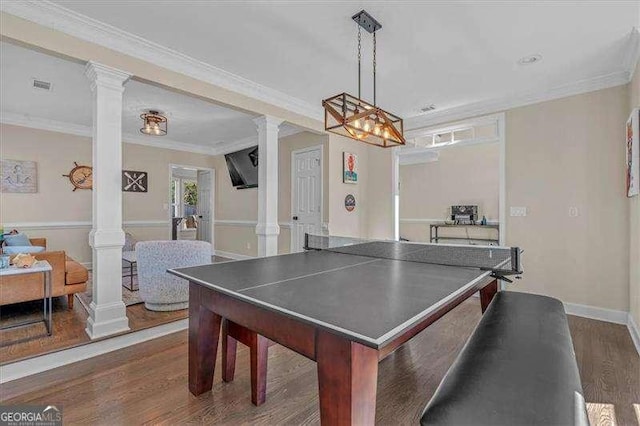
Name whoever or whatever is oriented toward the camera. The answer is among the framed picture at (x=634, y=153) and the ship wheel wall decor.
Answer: the ship wheel wall decor

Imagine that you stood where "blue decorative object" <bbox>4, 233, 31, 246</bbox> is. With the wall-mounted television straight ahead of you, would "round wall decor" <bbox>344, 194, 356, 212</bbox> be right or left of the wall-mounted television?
right

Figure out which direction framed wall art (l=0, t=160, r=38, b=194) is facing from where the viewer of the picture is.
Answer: facing the viewer

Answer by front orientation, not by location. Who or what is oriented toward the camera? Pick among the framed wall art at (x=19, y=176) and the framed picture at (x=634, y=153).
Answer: the framed wall art

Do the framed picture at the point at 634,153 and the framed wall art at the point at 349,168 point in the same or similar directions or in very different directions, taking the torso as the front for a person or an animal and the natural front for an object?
very different directions

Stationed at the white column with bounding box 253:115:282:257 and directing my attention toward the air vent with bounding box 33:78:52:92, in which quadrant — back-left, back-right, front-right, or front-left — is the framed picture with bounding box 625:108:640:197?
back-left

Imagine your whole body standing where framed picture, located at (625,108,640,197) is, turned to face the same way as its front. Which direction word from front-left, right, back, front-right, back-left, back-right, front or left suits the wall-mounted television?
front

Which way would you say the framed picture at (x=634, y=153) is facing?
to the viewer's left

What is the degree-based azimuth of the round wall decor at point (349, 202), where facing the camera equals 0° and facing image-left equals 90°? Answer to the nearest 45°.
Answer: approximately 315°

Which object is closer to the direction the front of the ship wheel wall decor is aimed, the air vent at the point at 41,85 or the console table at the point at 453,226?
the air vent

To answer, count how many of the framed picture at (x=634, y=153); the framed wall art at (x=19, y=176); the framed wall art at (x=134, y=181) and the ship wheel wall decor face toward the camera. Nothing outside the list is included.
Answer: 3

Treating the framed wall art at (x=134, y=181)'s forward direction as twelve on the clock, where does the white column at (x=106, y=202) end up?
The white column is roughly at 12 o'clock from the framed wall art.

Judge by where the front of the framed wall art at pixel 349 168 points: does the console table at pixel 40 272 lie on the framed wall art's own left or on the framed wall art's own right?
on the framed wall art's own right

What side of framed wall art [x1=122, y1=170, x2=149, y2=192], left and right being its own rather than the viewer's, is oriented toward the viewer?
front

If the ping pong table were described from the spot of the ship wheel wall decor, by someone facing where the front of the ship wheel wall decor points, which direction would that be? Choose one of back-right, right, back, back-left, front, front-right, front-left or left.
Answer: front

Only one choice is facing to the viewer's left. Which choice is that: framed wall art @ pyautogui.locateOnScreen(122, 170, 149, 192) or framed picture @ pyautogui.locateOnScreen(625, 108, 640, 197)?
the framed picture

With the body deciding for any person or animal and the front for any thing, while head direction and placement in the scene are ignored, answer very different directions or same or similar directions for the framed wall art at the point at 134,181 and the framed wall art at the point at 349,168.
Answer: same or similar directions

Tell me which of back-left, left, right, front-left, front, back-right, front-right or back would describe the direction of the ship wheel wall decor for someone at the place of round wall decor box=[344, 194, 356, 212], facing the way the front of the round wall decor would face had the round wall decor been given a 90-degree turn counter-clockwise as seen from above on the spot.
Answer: back-left

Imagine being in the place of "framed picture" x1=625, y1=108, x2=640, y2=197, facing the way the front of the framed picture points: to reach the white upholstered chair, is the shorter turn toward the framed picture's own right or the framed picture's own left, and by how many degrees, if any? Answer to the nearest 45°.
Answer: approximately 45° to the framed picture's own left
